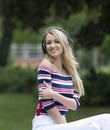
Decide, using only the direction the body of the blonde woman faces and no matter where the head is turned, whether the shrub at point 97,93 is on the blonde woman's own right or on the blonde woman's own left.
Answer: on the blonde woman's own left

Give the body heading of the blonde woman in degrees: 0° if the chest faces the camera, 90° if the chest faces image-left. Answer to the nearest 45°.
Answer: approximately 315°

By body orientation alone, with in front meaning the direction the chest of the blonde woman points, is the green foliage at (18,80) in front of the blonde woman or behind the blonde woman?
behind

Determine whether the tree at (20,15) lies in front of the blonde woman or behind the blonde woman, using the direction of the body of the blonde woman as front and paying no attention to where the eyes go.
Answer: behind
